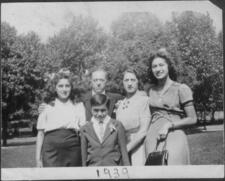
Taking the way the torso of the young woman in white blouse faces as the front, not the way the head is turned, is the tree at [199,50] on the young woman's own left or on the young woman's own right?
on the young woman's own left

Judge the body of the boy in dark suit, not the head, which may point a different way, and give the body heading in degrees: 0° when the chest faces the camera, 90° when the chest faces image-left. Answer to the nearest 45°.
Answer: approximately 0°

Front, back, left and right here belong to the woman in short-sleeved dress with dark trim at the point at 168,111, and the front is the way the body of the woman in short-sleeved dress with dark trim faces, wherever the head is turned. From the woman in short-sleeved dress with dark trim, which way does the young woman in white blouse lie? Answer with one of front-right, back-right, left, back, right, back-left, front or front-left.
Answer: front-right

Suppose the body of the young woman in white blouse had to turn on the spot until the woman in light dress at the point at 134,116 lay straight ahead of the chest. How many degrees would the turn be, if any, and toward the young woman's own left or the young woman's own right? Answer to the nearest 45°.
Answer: approximately 90° to the young woman's own left

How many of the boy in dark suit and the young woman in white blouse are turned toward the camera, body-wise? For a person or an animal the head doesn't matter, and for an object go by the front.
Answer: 2

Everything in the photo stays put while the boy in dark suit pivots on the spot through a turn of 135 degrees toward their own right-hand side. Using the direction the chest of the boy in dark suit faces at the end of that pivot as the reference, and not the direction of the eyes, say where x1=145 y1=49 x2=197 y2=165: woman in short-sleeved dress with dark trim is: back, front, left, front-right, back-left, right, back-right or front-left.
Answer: back-right

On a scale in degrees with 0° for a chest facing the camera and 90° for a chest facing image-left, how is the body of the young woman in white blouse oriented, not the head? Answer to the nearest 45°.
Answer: approximately 0°

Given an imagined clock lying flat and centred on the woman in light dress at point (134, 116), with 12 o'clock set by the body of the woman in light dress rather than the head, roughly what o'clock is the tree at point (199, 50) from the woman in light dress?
The tree is roughly at 7 o'clock from the woman in light dress.
